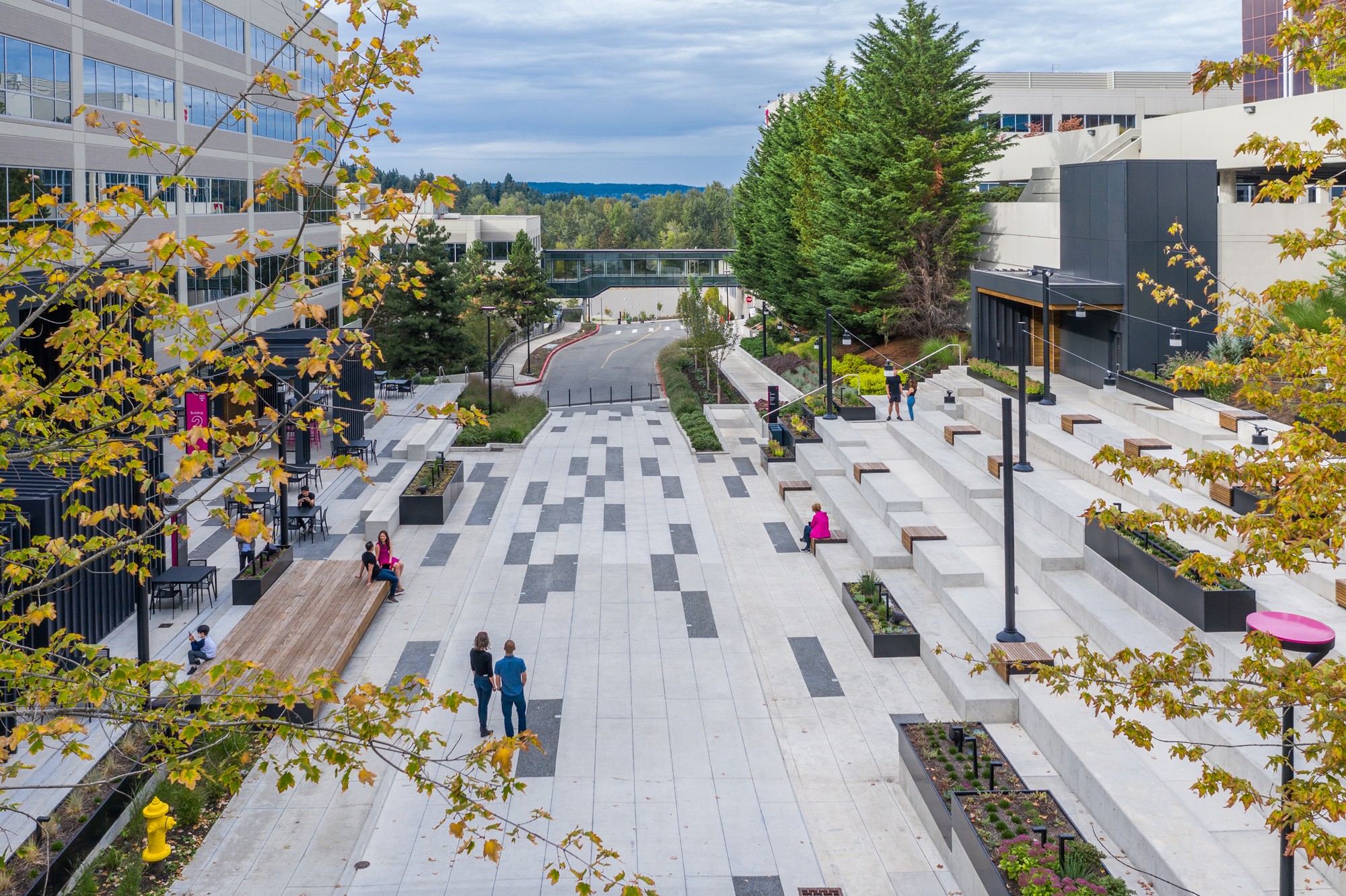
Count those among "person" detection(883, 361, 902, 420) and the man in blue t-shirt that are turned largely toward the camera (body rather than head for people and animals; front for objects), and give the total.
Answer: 1

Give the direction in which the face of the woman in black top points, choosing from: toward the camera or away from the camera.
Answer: away from the camera

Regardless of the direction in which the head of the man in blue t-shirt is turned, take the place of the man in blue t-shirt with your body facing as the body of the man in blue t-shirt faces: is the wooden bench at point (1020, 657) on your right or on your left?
on your right

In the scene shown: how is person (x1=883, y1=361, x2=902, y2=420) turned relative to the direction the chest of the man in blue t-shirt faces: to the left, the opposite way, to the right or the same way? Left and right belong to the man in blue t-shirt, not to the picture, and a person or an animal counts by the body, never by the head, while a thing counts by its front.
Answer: the opposite way

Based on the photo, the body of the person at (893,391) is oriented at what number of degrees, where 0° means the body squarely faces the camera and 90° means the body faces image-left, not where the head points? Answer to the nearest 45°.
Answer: approximately 0°

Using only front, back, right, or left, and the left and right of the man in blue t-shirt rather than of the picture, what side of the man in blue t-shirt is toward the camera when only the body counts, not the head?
back

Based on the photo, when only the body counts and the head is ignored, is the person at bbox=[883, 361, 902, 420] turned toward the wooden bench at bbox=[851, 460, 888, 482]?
yes
